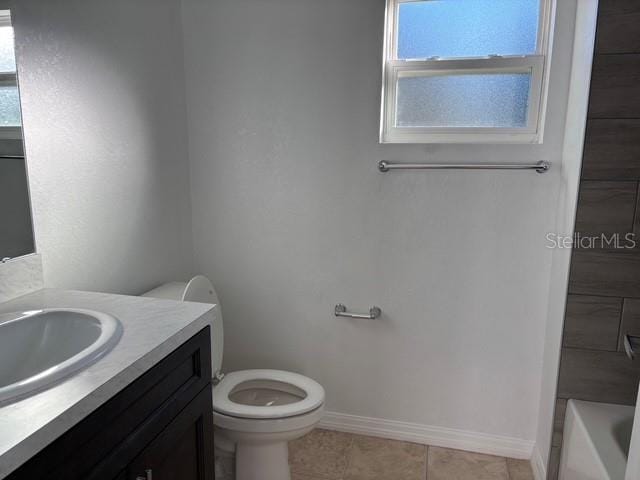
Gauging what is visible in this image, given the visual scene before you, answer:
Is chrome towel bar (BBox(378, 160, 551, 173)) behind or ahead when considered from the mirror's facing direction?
ahead

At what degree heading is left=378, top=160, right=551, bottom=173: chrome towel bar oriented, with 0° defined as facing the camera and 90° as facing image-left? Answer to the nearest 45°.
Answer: approximately 0°

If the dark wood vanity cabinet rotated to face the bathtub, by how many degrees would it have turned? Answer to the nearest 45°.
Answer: approximately 45° to its left

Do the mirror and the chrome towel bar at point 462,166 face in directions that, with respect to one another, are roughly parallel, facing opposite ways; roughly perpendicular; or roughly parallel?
roughly perpendicular

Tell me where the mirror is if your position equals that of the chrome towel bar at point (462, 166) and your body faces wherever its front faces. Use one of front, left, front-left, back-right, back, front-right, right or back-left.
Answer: front-right

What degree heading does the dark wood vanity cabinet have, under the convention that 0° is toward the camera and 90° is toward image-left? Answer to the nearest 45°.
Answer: approximately 315°
